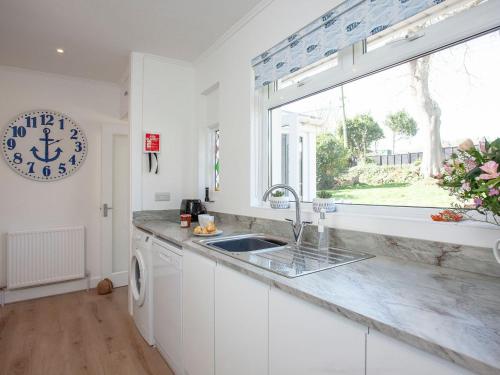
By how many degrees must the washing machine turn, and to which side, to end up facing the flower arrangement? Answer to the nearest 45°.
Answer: approximately 135° to its left

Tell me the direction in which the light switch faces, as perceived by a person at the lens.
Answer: facing the viewer

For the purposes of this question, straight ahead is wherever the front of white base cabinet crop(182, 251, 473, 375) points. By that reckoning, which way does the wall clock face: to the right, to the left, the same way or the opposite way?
to the left

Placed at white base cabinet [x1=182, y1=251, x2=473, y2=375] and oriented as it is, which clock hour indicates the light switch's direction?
The light switch is roughly at 3 o'clock from the white base cabinet.

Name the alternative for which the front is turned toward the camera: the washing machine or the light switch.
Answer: the light switch

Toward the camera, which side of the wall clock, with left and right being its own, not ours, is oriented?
front

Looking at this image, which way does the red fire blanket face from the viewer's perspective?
toward the camera

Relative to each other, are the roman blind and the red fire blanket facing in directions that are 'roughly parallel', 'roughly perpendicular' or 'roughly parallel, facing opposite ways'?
roughly perpendicular

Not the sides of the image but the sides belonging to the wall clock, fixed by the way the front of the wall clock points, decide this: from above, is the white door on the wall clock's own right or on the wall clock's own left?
on the wall clock's own left

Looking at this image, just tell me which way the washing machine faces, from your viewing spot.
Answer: facing to the left of the viewer

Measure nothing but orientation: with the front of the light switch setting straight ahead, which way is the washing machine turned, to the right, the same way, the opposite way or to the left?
to the right

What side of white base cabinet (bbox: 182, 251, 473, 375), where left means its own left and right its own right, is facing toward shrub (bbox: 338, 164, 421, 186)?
back

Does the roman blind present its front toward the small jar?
no

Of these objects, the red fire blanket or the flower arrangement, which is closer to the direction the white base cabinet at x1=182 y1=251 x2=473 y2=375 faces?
the red fire blanket

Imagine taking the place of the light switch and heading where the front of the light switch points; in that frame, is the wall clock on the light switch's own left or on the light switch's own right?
on the light switch's own right

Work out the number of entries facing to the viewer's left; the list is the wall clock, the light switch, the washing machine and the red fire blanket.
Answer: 1

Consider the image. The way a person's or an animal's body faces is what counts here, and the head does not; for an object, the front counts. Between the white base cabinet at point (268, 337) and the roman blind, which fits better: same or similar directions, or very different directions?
same or similar directions

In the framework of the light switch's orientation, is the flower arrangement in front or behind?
in front
